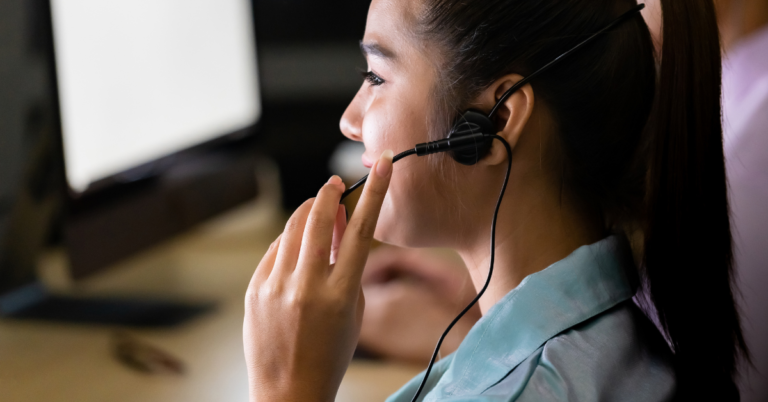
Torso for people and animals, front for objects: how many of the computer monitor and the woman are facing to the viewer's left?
1

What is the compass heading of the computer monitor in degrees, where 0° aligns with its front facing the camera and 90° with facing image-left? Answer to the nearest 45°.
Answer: approximately 315°

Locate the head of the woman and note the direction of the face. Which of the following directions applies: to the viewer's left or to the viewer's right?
to the viewer's left

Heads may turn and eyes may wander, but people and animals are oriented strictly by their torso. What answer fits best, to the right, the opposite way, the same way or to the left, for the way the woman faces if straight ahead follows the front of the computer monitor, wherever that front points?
the opposite way

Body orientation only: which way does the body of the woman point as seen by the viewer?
to the viewer's left

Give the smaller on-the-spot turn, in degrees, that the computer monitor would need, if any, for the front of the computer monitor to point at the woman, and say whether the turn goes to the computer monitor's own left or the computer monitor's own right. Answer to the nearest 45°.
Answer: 0° — it already faces them

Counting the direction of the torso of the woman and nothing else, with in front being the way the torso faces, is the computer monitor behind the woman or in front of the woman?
in front
